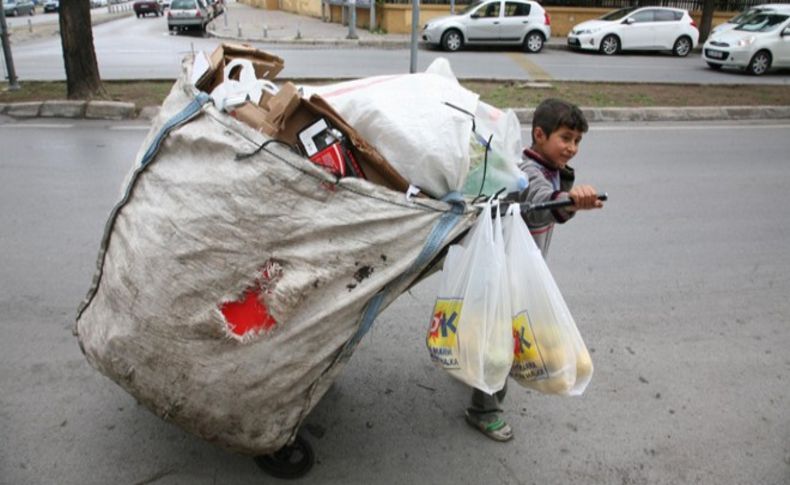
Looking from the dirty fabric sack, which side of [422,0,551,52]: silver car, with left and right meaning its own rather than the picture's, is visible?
left

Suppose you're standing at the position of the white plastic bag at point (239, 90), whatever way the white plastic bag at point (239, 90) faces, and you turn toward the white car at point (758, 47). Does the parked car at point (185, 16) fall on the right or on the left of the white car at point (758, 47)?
left

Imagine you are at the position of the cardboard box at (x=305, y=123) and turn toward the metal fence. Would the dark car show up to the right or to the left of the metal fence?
left

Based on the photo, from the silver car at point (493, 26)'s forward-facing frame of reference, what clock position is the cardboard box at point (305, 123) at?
The cardboard box is roughly at 9 o'clock from the silver car.

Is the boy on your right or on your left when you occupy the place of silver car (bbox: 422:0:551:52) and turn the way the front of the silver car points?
on your left
